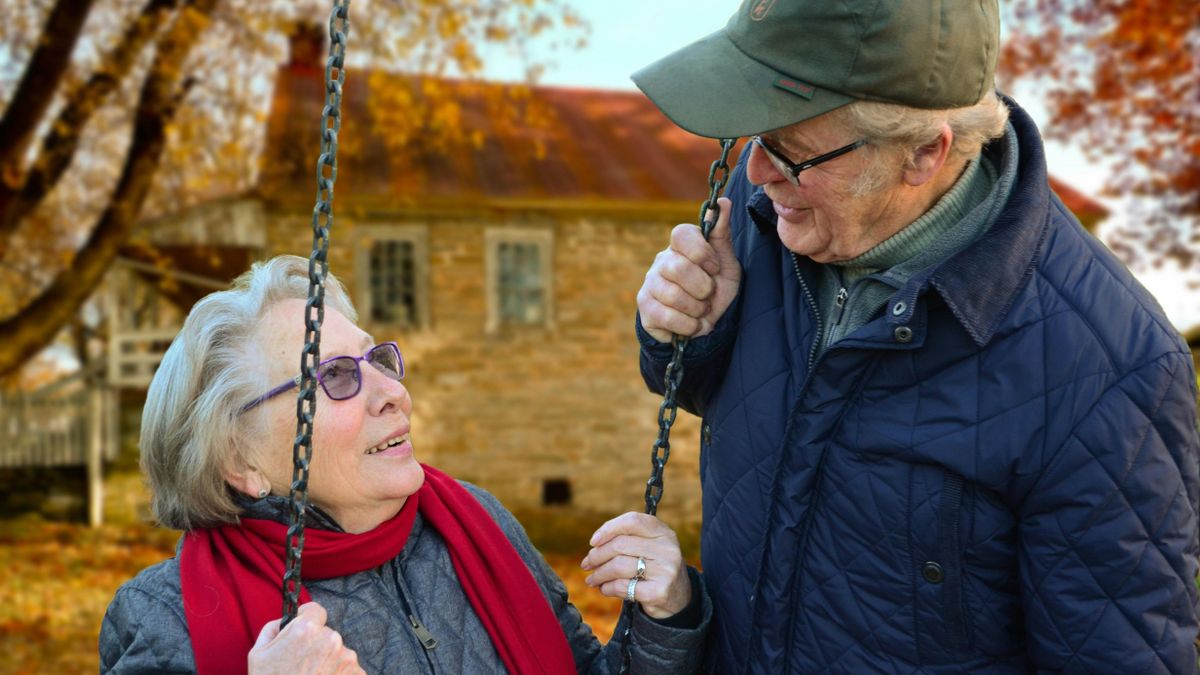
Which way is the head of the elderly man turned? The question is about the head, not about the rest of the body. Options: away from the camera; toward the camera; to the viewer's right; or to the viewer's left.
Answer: to the viewer's left

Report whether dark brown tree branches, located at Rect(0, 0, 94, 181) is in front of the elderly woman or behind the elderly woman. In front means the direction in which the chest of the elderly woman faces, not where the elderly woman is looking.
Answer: behind

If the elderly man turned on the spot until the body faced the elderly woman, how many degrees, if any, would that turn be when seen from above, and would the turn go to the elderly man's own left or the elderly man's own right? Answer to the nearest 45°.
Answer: approximately 45° to the elderly man's own right

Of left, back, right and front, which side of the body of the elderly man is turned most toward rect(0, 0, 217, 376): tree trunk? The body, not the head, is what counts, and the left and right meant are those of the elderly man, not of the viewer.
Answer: right

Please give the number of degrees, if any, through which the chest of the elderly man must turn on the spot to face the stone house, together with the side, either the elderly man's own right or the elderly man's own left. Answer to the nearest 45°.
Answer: approximately 90° to the elderly man's own right

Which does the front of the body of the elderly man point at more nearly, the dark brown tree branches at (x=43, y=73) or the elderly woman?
the elderly woman

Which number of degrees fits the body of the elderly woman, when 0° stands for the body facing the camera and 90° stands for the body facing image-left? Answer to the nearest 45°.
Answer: approximately 315°

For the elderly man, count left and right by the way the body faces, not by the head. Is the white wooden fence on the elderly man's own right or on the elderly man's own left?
on the elderly man's own right
